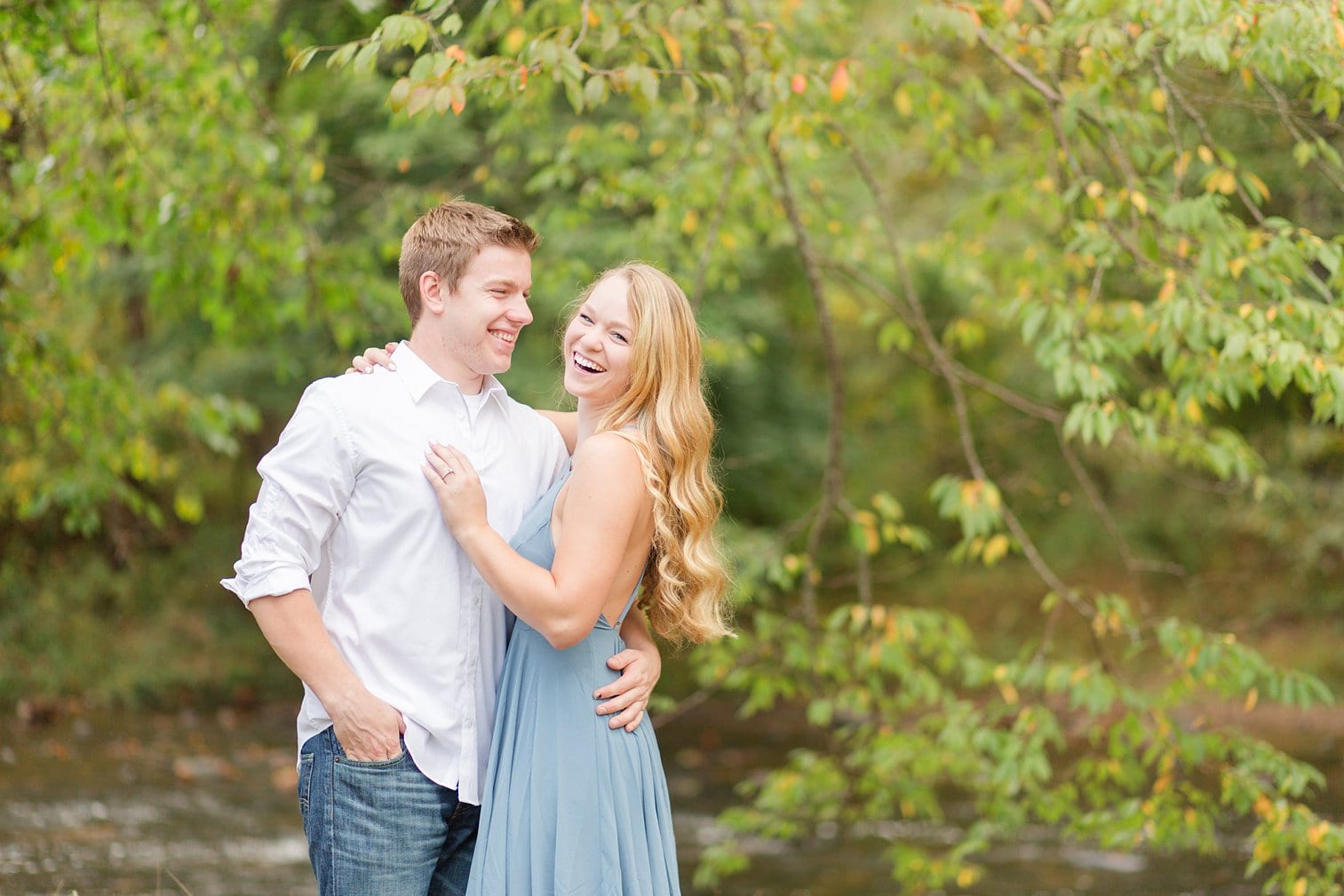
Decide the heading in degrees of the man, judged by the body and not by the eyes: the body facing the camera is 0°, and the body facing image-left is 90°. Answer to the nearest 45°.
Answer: approximately 315°

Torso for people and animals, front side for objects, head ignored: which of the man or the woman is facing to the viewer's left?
the woman

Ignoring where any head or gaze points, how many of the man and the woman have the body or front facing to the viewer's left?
1

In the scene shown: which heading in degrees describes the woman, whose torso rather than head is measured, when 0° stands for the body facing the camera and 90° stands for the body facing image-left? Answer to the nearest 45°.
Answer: approximately 90°

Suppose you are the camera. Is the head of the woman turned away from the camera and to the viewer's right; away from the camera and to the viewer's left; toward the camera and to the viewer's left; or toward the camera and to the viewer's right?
toward the camera and to the viewer's left
